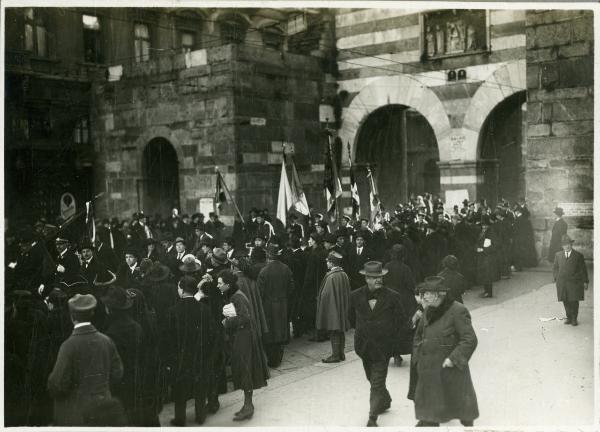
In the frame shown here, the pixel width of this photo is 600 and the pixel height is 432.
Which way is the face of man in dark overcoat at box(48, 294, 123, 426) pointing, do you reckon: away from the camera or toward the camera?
away from the camera

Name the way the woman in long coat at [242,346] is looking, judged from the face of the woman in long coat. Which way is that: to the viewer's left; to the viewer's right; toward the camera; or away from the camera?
to the viewer's left

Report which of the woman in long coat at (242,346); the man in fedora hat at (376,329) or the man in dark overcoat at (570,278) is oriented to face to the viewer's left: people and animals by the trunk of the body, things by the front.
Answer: the woman in long coat

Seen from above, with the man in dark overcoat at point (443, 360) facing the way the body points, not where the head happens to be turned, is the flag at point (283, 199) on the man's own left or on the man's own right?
on the man's own right

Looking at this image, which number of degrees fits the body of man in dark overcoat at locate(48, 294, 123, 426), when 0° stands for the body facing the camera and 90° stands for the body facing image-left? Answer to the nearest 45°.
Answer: approximately 180°

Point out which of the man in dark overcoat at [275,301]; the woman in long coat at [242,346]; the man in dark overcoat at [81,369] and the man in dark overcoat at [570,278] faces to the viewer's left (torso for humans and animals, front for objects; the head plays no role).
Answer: the woman in long coat

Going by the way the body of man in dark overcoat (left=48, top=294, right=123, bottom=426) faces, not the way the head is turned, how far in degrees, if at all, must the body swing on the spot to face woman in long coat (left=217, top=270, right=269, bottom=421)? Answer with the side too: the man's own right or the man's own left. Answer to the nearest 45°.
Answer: approximately 45° to the man's own right

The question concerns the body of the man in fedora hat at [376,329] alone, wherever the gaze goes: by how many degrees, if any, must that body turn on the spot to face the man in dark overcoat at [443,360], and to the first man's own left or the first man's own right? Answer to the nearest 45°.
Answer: approximately 45° to the first man's own left

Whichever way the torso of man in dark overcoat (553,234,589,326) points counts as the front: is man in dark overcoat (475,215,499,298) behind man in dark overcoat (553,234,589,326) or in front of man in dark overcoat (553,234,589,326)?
behind

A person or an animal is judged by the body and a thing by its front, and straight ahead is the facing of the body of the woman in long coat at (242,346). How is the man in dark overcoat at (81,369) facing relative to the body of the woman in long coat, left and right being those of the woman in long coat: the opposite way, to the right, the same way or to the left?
to the right

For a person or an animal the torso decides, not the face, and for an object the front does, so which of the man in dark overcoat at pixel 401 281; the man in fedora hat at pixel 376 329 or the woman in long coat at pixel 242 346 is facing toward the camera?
the man in fedora hat

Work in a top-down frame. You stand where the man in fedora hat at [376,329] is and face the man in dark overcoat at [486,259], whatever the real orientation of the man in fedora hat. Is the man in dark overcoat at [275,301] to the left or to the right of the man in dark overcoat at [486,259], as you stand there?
left

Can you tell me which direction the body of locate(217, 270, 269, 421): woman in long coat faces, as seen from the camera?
to the viewer's left
